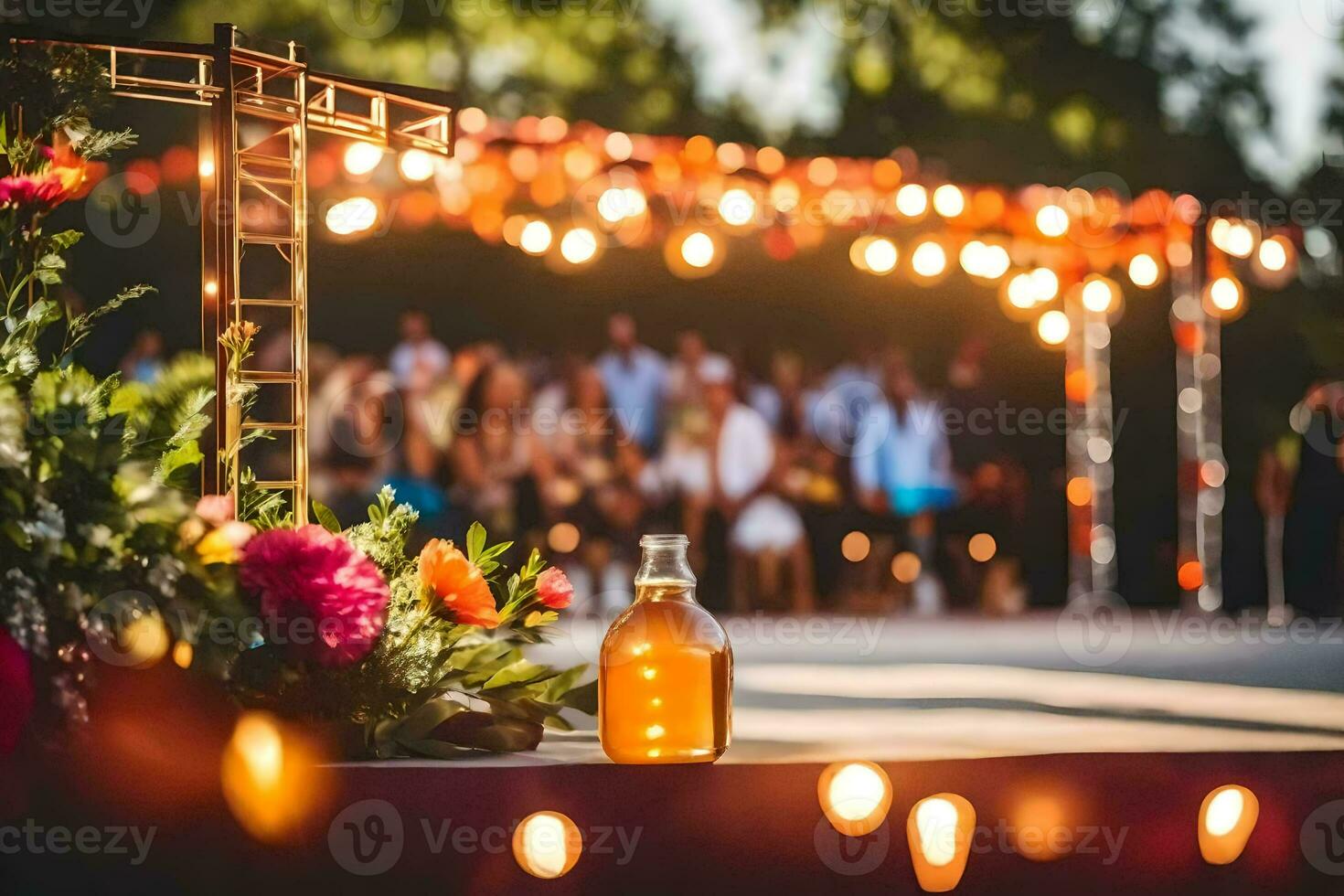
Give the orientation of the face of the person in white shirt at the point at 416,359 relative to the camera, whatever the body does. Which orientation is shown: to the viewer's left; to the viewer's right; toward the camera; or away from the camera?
toward the camera

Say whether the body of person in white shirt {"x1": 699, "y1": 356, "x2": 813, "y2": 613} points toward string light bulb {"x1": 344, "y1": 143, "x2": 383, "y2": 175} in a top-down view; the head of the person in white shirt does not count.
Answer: no

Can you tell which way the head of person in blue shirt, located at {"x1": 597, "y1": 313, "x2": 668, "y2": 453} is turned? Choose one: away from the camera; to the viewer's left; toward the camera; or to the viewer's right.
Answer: toward the camera

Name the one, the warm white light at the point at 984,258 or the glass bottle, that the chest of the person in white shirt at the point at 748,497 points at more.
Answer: the glass bottle

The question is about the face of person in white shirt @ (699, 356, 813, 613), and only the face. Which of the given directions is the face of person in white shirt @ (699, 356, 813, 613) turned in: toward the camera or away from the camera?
toward the camera
